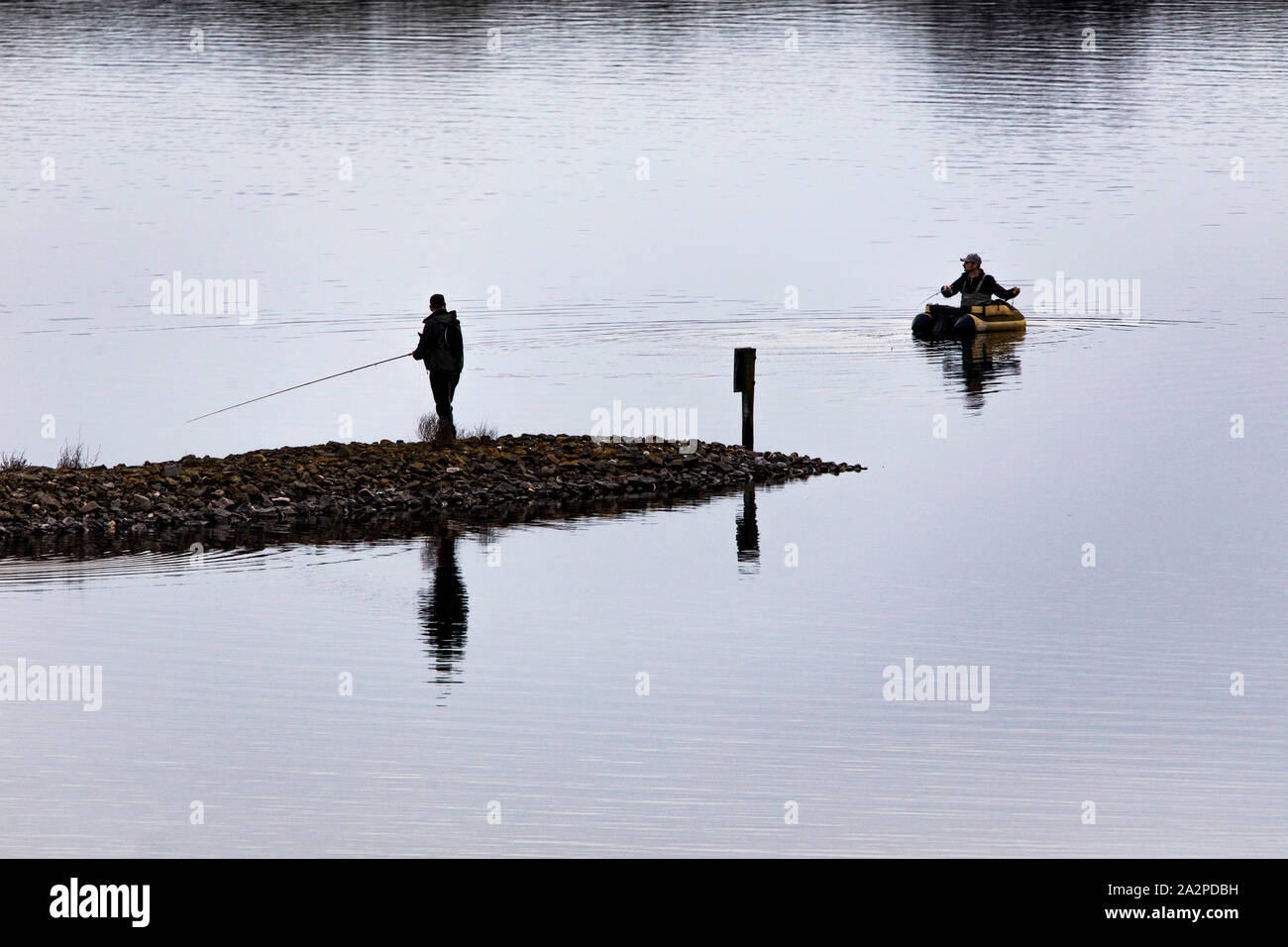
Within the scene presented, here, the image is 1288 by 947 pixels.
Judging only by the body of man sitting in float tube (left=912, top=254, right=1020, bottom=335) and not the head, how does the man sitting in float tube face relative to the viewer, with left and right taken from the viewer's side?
facing the viewer and to the left of the viewer

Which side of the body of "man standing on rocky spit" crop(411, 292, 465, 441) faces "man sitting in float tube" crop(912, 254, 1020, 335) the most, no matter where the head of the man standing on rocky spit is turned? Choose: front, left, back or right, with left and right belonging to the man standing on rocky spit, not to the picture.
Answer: right

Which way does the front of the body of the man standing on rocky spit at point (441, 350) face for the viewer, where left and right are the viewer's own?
facing away from the viewer and to the left of the viewer

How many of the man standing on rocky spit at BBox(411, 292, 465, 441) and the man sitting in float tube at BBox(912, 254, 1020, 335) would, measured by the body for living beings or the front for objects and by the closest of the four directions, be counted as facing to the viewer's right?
0

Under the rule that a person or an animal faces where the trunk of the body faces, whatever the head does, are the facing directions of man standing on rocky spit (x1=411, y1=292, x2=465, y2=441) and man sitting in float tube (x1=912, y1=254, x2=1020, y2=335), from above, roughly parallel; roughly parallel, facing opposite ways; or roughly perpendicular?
roughly perpendicular

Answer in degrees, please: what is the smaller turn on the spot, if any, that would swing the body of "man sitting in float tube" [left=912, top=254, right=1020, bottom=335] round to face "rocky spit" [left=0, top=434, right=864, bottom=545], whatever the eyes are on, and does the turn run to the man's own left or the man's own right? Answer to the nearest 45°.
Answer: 0° — they already face it
